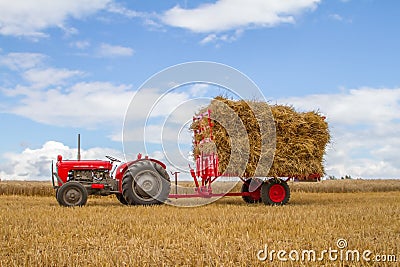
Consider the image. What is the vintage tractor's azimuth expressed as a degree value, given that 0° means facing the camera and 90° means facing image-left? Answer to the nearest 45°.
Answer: approximately 90°

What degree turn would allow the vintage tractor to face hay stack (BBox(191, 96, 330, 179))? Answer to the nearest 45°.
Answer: approximately 180°
